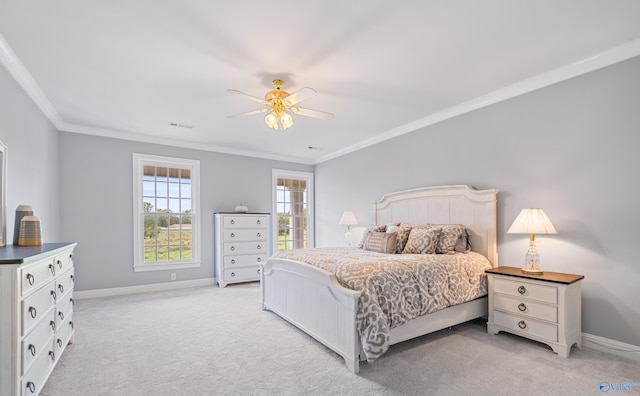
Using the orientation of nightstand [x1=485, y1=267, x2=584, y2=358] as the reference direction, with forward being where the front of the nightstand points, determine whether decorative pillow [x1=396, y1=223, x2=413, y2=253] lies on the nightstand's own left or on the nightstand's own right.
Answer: on the nightstand's own right

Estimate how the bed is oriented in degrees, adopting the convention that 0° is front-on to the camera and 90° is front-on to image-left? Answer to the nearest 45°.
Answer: approximately 45°

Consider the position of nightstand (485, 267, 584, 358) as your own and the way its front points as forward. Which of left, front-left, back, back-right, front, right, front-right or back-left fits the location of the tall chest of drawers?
front-right

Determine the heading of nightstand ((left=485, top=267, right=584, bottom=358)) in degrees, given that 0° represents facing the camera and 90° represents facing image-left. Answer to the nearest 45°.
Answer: approximately 45°

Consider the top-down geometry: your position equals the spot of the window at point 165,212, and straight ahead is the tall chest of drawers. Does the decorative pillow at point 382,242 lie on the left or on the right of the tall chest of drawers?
right

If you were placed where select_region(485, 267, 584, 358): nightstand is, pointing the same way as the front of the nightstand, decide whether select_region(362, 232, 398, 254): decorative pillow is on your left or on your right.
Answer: on your right

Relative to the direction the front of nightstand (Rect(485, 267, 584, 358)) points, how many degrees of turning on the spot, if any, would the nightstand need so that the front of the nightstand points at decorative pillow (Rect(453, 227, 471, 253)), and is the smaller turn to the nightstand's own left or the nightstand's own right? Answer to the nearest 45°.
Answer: approximately 90° to the nightstand's own right

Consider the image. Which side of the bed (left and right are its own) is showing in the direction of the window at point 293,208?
right

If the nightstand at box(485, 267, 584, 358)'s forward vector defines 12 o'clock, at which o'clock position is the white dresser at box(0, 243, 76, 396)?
The white dresser is roughly at 12 o'clock from the nightstand.
